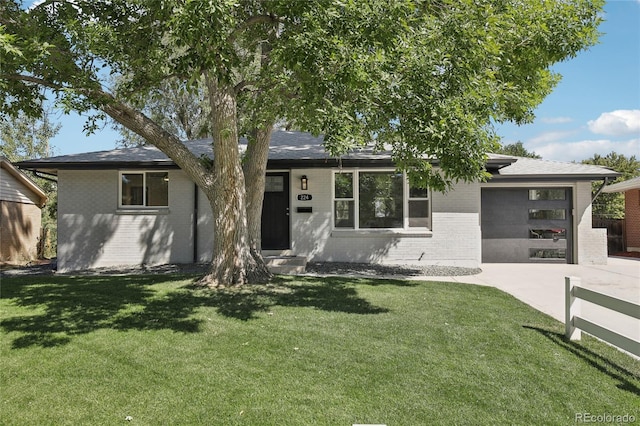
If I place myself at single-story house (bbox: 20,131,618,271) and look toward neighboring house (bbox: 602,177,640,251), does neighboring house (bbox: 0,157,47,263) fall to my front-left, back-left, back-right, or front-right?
back-left

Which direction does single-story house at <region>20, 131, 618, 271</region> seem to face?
toward the camera

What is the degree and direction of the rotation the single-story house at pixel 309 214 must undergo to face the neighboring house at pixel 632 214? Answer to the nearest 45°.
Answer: approximately 90° to its left

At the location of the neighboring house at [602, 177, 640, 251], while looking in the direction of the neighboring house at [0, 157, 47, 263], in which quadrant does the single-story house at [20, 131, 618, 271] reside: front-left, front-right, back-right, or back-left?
front-left

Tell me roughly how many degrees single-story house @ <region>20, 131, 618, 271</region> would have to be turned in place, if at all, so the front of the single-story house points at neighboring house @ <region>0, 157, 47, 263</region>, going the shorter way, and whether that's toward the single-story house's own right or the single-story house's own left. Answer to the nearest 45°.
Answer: approximately 90° to the single-story house's own right
